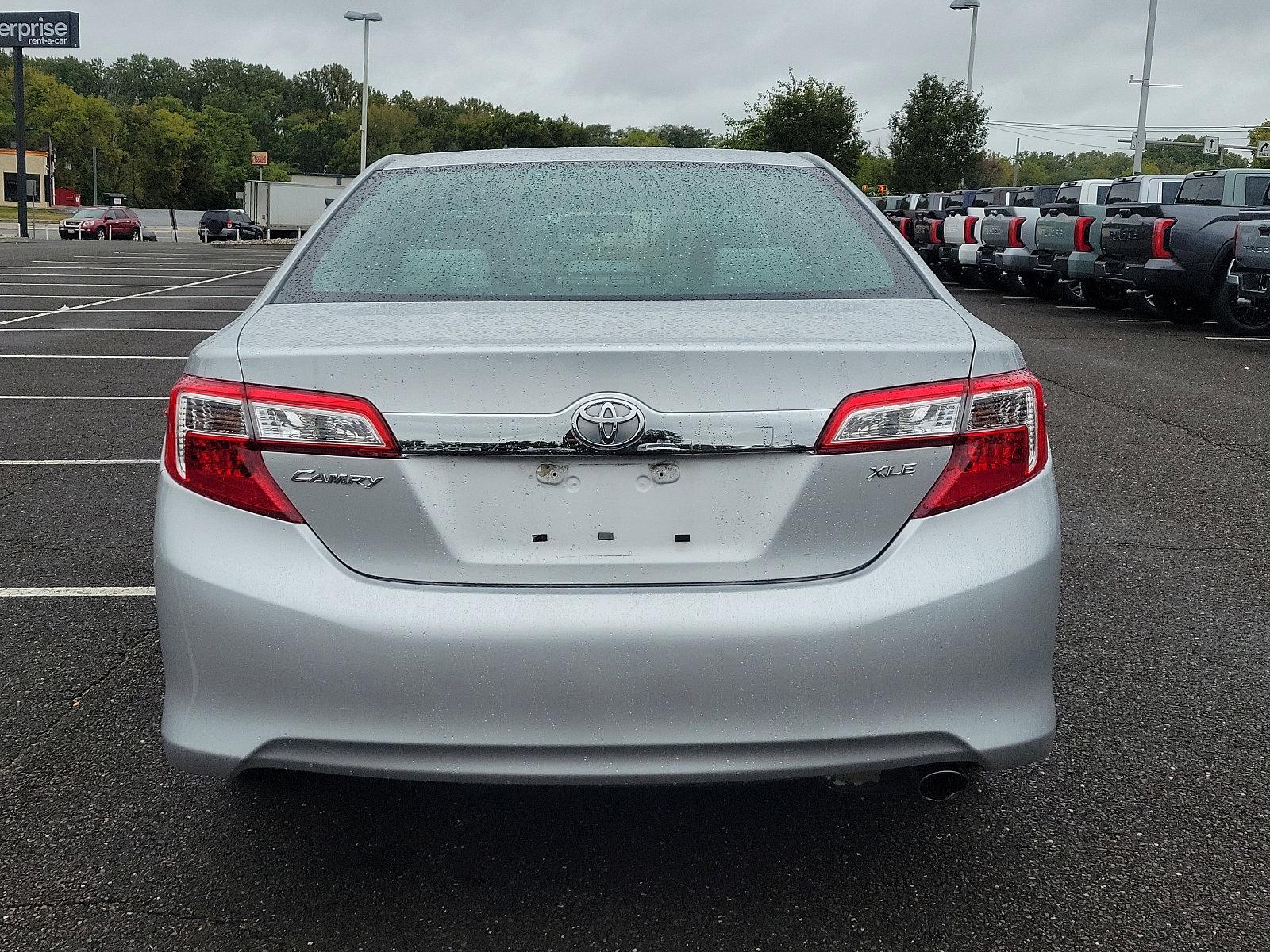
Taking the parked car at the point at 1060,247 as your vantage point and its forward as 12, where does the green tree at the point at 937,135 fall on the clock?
The green tree is roughly at 10 o'clock from the parked car.

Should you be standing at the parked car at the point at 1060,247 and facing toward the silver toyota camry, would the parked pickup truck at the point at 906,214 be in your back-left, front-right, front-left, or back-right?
back-right

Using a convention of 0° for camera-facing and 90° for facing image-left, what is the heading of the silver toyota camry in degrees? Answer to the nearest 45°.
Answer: approximately 180°

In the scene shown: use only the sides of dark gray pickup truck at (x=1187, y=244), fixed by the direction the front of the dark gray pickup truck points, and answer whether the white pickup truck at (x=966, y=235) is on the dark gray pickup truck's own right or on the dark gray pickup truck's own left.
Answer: on the dark gray pickup truck's own left

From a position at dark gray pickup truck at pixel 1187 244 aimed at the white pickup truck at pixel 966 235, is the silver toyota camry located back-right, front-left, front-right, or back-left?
back-left

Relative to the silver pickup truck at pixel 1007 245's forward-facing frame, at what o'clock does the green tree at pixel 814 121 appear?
The green tree is roughly at 10 o'clock from the silver pickup truck.

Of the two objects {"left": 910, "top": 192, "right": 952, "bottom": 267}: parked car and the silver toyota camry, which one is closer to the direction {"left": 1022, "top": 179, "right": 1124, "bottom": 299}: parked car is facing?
the parked car

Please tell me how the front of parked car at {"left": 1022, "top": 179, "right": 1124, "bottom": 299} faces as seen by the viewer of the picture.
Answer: facing away from the viewer and to the right of the viewer

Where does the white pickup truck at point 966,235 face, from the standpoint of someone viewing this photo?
facing away from the viewer and to the right of the viewer

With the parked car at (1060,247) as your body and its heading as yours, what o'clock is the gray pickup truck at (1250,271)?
The gray pickup truck is roughly at 4 o'clock from the parked car.

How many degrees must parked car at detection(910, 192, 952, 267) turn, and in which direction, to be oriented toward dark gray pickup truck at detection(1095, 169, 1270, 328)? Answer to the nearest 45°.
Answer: approximately 135° to its right
